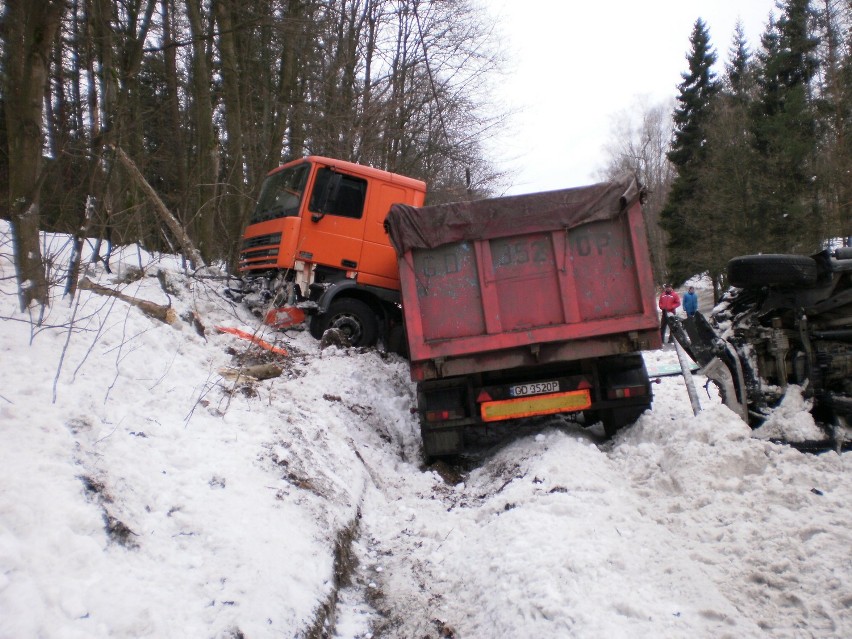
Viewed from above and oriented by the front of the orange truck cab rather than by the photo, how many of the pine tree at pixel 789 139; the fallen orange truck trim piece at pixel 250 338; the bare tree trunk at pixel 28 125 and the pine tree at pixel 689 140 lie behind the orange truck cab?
2

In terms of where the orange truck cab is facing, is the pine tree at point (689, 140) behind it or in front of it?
behind

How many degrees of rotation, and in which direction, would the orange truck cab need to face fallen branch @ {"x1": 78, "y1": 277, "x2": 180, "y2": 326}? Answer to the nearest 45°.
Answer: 0° — it already faces it

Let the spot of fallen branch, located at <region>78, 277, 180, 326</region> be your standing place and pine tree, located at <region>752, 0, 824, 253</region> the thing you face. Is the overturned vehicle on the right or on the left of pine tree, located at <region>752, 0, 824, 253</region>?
right

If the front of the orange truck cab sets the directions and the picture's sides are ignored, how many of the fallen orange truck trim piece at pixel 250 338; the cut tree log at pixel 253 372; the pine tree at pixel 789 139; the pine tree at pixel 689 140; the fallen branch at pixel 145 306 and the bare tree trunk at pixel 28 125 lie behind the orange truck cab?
2

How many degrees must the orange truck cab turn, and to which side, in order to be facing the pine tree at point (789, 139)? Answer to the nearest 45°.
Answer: approximately 180°

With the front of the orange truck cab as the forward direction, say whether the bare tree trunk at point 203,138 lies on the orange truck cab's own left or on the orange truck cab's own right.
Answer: on the orange truck cab's own right

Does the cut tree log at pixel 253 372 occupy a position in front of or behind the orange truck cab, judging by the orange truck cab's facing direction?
in front

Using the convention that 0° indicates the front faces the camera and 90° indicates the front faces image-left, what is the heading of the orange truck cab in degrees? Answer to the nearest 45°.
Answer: approximately 45°

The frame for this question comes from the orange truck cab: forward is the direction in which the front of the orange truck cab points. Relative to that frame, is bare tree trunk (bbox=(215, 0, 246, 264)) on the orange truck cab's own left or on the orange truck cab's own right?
on the orange truck cab's own right

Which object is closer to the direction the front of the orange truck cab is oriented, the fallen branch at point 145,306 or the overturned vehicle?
the fallen branch

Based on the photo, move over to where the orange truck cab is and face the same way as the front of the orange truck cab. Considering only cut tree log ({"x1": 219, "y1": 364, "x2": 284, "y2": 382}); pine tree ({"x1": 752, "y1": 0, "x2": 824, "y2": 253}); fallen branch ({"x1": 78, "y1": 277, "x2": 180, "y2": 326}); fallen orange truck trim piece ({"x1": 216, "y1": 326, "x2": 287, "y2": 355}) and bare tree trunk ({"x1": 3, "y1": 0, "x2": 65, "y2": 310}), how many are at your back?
1
